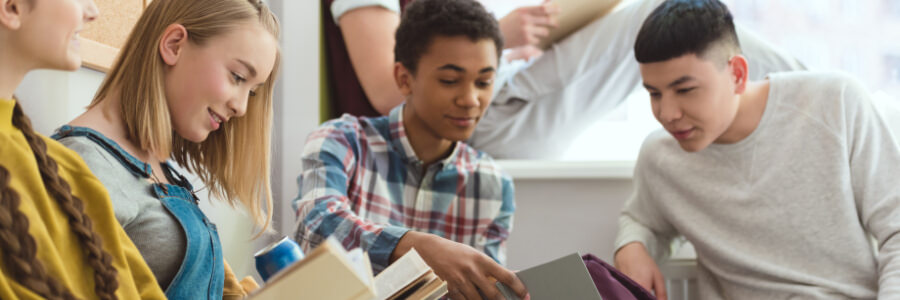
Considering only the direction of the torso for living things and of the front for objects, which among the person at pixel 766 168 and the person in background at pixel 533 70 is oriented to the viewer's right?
the person in background at pixel 533 70

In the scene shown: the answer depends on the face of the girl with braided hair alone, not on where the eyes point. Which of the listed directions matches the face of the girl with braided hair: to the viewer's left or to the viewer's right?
to the viewer's right

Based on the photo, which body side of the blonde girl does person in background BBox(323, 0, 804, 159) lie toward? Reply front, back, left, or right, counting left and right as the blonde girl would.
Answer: left

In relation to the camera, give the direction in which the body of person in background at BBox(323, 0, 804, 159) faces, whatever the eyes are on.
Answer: to the viewer's right

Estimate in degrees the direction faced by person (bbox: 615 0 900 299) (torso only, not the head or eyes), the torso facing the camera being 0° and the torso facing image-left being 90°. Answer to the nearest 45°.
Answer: approximately 45°

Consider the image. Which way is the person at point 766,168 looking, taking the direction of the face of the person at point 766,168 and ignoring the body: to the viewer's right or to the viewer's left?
to the viewer's left

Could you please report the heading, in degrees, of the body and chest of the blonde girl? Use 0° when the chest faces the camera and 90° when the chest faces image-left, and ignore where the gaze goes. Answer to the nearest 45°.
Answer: approximately 315°

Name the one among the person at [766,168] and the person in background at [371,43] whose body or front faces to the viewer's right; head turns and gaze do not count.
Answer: the person in background at [371,43]

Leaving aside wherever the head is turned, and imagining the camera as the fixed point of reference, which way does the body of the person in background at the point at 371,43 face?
to the viewer's right

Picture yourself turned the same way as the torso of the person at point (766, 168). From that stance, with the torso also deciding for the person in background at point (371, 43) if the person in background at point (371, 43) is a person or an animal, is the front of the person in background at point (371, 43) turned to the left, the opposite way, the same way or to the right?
the opposite way
